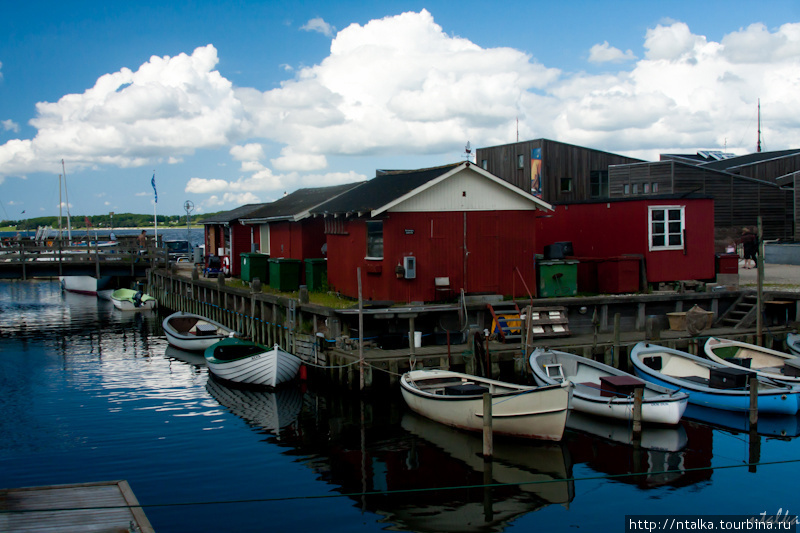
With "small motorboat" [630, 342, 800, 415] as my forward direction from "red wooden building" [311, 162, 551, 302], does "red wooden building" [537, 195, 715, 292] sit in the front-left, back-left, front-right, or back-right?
front-left

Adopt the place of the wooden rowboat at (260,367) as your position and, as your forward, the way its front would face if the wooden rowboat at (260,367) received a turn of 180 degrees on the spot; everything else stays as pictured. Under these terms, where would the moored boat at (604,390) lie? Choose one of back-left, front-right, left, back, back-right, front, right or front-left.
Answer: back

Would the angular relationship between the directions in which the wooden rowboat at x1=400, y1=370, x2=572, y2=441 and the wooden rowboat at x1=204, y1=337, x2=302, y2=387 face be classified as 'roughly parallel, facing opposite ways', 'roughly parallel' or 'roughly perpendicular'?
roughly parallel

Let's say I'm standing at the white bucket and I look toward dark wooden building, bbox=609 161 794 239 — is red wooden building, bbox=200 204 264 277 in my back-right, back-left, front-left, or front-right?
front-left
